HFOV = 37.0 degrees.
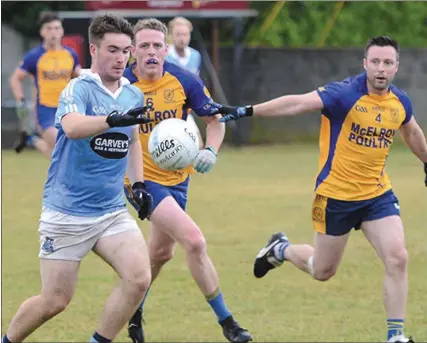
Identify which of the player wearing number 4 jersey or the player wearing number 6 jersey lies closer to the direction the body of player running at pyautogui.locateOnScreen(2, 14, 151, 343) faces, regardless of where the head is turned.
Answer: the player wearing number 4 jersey

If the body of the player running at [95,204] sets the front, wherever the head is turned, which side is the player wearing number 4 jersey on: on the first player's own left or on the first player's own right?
on the first player's own left

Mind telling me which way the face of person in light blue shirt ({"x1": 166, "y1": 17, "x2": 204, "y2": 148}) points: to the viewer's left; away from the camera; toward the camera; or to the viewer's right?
toward the camera

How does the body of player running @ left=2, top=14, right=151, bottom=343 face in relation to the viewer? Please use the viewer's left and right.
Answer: facing the viewer and to the right of the viewer

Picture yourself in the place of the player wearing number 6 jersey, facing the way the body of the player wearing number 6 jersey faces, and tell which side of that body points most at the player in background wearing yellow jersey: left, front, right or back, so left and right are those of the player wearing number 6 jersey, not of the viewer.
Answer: back

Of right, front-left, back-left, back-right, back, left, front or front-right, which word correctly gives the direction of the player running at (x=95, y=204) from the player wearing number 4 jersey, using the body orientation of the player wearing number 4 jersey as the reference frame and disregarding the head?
right

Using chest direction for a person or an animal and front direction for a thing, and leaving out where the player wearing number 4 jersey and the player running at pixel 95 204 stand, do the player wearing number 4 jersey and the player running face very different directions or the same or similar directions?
same or similar directions

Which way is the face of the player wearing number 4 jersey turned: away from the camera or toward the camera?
toward the camera

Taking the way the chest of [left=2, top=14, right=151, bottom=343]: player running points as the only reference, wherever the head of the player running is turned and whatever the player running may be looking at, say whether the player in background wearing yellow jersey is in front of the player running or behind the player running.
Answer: behind

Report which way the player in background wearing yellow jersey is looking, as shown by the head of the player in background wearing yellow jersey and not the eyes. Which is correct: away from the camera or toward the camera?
toward the camera

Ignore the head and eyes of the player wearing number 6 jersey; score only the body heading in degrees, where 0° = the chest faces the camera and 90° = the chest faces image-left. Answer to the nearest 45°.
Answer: approximately 0°

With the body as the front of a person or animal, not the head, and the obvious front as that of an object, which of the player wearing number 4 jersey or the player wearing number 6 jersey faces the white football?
the player wearing number 6 jersey

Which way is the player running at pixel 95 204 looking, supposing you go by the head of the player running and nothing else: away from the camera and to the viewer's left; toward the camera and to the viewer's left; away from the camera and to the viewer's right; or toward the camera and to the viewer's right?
toward the camera and to the viewer's right
